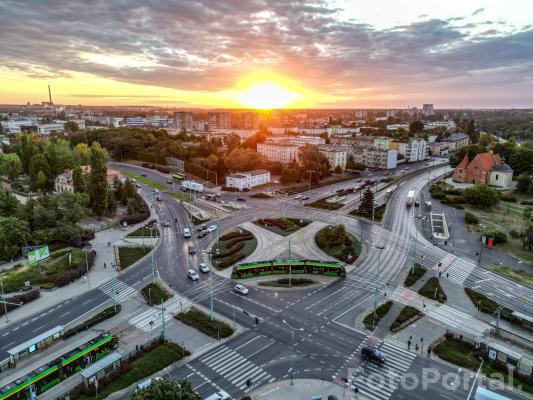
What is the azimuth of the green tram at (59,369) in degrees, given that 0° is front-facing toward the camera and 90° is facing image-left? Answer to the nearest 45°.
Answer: approximately 225°

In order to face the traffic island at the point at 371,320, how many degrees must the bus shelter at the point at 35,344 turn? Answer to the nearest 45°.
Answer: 0° — it already faces it

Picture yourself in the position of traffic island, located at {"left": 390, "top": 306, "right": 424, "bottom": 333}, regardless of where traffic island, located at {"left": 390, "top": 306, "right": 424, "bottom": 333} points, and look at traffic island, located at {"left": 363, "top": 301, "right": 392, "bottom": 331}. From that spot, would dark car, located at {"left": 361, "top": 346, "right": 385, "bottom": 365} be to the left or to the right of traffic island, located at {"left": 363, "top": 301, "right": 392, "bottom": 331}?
left

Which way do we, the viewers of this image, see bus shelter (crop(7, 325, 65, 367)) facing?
facing the viewer and to the right of the viewer

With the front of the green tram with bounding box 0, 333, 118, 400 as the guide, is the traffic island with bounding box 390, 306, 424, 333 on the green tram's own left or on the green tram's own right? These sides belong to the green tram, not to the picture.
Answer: on the green tram's own right

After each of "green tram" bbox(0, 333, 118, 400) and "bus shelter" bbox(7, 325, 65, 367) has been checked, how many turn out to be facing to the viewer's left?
0

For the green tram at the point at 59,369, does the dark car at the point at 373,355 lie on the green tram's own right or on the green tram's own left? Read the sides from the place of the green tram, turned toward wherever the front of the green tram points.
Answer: on the green tram's own right

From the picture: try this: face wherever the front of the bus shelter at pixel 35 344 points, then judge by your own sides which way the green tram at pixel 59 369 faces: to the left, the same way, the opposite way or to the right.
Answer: to the left

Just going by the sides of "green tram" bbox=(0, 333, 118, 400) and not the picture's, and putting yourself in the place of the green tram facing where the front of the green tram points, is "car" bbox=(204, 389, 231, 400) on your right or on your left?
on your right
